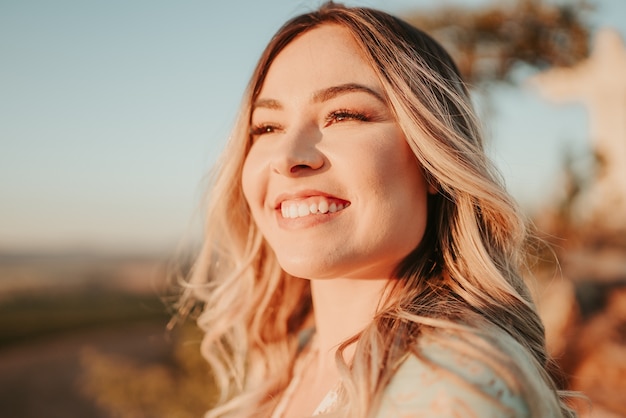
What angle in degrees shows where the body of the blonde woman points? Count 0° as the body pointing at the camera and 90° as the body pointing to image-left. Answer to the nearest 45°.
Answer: approximately 45°

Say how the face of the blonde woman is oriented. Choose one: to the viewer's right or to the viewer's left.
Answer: to the viewer's left
